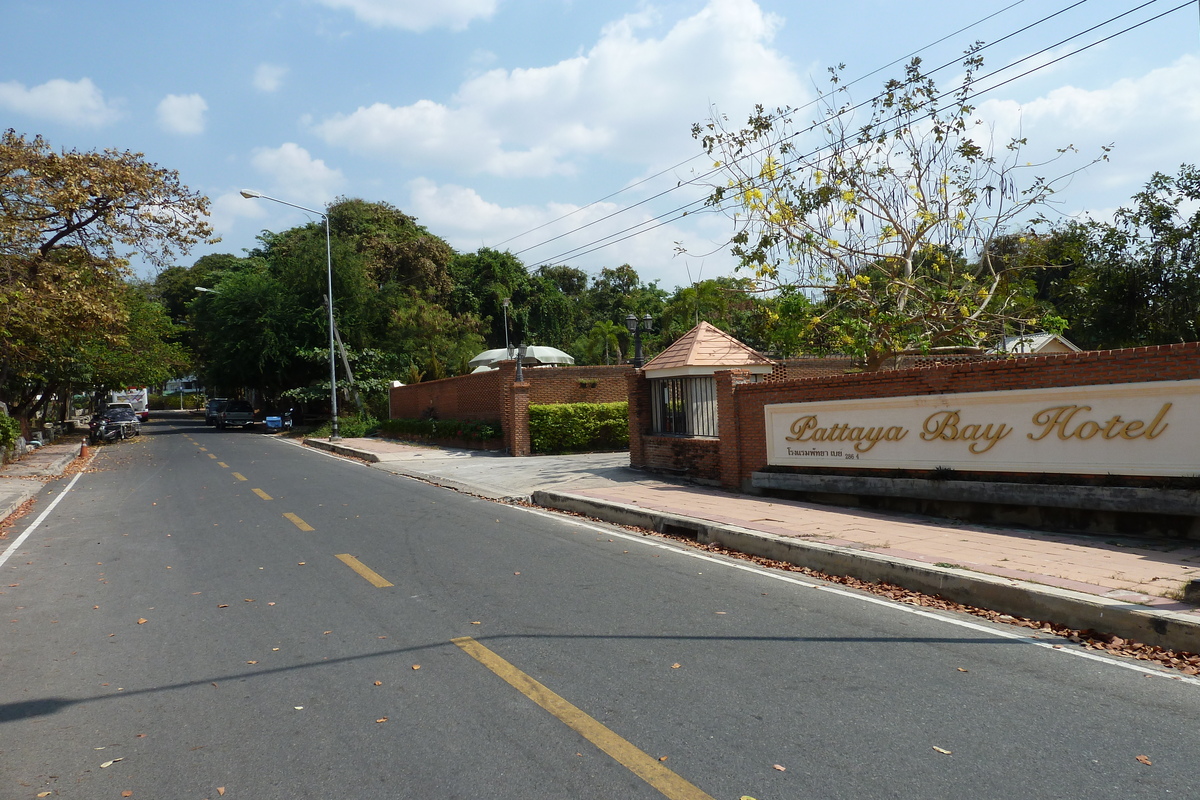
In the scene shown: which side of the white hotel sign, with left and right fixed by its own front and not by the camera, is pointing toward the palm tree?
right

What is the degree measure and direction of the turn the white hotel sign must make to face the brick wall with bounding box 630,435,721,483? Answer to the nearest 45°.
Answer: approximately 90° to its right

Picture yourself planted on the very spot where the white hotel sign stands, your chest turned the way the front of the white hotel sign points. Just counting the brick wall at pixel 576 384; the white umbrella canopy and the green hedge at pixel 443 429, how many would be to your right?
3

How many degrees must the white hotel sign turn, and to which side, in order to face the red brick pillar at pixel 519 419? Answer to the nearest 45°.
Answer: approximately 90° to its right

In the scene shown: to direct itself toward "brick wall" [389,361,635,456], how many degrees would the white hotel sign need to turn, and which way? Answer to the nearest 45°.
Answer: approximately 90° to its right

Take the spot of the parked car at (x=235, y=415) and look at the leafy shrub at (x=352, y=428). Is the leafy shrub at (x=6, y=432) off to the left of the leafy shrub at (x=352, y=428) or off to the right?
right

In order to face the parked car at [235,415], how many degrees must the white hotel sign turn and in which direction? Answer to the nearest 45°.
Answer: approximately 90° to its right

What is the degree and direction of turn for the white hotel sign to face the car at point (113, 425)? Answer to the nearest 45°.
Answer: approximately 45° to its right

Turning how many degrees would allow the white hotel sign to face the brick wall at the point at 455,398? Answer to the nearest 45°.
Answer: approximately 90° to its right

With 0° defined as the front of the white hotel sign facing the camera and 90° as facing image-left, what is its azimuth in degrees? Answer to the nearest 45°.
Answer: approximately 45°

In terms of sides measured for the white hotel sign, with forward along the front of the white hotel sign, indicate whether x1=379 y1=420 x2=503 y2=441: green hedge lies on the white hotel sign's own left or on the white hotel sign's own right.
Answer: on the white hotel sign's own right

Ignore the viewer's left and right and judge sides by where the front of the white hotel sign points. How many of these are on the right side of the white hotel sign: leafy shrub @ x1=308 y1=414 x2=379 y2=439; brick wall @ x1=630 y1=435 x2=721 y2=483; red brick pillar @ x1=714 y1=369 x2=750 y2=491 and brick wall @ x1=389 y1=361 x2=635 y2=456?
4
